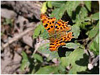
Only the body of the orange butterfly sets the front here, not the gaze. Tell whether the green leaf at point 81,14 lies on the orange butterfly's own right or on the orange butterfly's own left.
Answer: on the orange butterfly's own right

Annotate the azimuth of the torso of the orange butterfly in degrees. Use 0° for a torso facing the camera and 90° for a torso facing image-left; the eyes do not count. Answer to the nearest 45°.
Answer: approximately 90°

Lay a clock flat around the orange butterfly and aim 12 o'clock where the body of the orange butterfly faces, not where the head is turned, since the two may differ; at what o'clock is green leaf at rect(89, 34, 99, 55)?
The green leaf is roughly at 4 o'clock from the orange butterfly.
